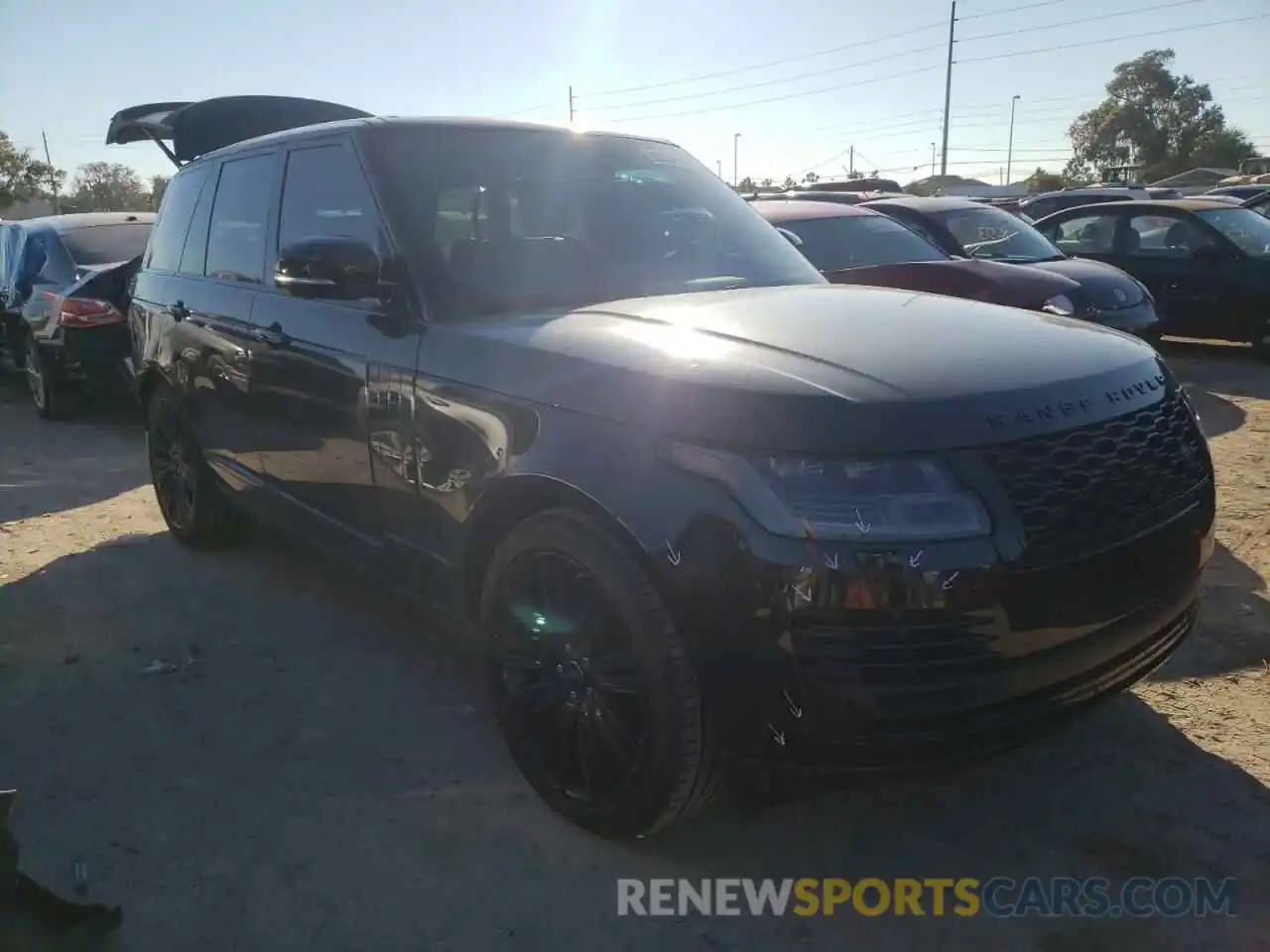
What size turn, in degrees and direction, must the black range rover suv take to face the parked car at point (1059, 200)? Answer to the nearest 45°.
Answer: approximately 90° to its left

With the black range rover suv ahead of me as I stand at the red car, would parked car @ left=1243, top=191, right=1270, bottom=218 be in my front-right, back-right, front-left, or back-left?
back-left

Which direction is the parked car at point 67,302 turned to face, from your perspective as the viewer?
facing away from the viewer and to the left of the viewer

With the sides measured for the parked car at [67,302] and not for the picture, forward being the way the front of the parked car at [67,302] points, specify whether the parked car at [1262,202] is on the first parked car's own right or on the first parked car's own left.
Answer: on the first parked car's own right

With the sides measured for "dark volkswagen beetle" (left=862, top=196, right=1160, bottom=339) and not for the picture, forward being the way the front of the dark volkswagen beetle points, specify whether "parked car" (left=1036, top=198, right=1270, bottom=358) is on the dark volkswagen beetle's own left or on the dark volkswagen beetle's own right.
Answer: on the dark volkswagen beetle's own left

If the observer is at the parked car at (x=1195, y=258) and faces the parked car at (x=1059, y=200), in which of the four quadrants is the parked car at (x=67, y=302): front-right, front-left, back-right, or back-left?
back-left
